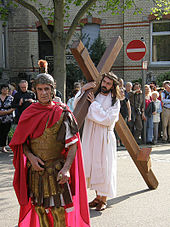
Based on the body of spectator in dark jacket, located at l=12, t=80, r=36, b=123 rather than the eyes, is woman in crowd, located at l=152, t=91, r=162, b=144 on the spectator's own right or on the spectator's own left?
on the spectator's own left

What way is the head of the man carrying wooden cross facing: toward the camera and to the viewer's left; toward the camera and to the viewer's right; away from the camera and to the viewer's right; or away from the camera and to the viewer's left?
toward the camera and to the viewer's left

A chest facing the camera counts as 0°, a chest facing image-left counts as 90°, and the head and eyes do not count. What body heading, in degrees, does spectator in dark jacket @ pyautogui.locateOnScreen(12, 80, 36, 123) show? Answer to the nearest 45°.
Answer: approximately 0°

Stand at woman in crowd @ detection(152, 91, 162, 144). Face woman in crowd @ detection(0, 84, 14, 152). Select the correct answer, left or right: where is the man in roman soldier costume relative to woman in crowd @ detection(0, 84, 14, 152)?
left

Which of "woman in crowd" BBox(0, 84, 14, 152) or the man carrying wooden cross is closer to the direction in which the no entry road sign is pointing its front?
the man carrying wooden cross

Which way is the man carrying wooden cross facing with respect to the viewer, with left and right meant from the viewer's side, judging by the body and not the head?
facing the viewer and to the left of the viewer
